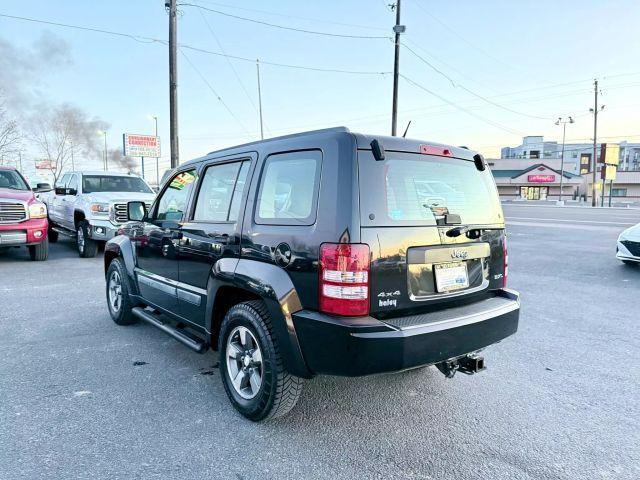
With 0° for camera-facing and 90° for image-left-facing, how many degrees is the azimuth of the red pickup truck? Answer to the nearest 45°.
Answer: approximately 315°

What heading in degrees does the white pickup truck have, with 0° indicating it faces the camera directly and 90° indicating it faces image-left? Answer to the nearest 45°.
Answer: approximately 315°

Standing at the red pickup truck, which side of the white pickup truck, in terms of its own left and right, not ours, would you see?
right

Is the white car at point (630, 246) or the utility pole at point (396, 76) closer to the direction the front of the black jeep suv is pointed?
the utility pole

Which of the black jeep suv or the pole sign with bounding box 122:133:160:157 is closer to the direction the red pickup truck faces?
the black jeep suv

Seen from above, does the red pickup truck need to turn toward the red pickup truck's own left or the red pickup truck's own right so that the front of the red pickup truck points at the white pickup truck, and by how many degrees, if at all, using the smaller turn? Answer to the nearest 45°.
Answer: approximately 90° to the red pickup truck's own left

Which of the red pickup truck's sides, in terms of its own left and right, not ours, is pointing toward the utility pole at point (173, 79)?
left

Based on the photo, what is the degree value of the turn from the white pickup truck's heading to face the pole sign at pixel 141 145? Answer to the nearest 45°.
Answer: approximately 135° to its left

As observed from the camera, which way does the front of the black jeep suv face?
facing away from the viewer and to the left of the viewer
